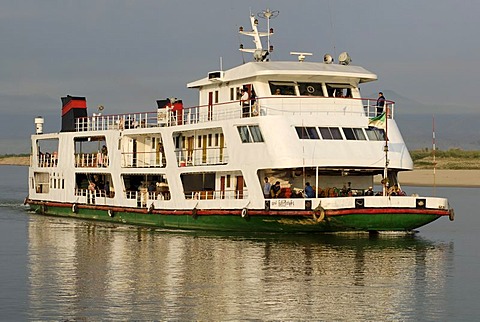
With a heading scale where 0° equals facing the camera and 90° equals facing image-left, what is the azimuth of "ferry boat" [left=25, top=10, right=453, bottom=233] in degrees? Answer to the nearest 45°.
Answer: approximately 315°
